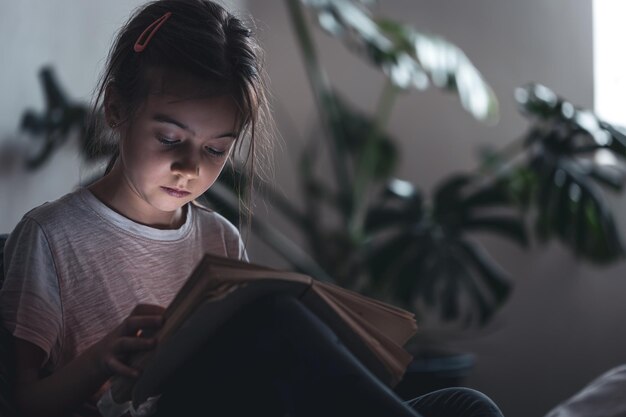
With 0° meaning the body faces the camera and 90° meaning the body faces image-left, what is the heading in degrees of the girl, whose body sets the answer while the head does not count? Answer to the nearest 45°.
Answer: approximately 315°

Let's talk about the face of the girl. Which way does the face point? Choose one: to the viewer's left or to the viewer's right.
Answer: to the viewer's right
